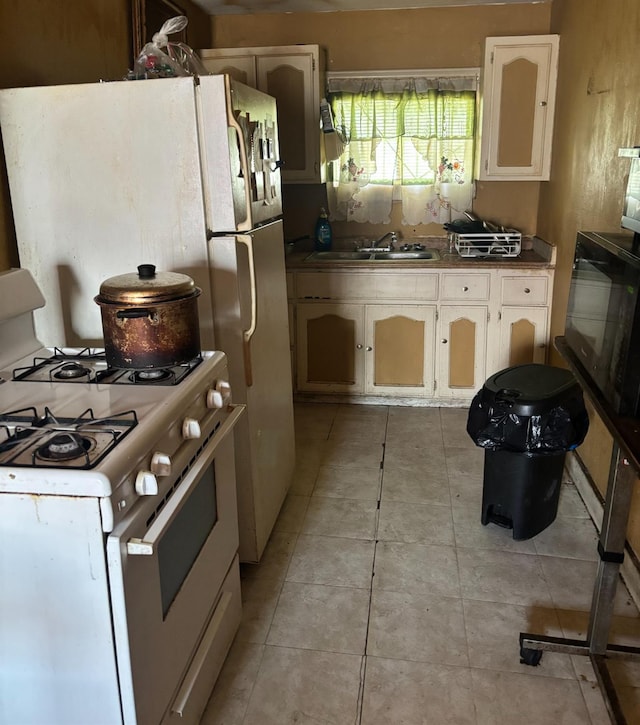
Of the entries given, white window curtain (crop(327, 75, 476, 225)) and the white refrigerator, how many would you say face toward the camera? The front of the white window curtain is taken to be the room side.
1

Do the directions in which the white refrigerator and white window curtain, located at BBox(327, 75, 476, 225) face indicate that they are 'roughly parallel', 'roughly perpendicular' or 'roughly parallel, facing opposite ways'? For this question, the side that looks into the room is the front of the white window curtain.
roughly perpendicular

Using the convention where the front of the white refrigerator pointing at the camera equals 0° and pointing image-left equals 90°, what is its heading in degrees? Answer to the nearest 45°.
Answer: approximately 270°

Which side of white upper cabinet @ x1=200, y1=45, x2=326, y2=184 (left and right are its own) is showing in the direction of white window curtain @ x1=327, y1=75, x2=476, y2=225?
left

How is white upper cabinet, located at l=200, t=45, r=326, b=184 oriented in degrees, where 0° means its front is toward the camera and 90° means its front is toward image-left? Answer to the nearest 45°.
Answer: approximately 0°

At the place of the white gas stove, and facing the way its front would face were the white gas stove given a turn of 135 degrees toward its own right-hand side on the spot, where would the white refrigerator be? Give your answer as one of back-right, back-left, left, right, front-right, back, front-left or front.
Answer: right

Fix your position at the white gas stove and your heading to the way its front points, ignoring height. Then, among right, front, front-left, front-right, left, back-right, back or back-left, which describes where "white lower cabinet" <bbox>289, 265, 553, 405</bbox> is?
left

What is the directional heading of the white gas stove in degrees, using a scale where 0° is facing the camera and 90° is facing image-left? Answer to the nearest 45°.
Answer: approximately 315°
